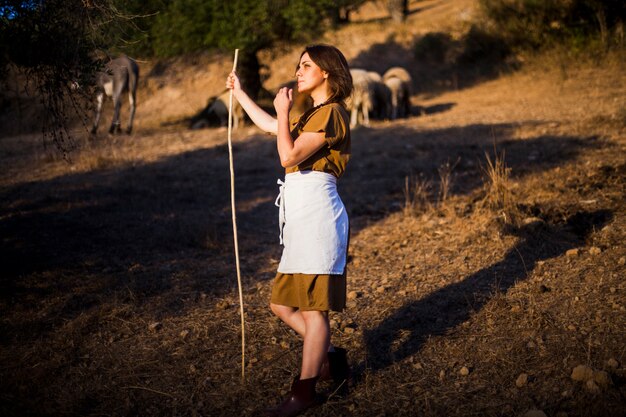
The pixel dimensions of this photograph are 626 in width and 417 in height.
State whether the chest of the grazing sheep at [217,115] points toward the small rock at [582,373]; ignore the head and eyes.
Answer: no

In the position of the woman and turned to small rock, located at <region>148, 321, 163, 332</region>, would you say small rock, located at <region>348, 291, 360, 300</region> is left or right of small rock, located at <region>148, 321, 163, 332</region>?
right

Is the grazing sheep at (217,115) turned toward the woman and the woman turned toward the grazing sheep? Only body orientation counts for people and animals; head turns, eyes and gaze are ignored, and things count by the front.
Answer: no

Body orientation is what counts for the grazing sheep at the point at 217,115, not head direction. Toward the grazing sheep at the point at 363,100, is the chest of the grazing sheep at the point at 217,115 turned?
no

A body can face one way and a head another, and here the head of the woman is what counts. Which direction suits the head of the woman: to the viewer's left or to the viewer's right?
to the viewer's left

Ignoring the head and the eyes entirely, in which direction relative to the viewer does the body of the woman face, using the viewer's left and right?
facing to the left of the viewer

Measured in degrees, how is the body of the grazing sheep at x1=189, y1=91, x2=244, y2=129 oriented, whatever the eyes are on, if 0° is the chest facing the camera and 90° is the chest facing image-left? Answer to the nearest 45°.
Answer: approximately 90°

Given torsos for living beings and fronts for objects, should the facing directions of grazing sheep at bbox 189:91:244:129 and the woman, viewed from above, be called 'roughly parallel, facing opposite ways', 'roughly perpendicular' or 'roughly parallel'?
roughly parallel

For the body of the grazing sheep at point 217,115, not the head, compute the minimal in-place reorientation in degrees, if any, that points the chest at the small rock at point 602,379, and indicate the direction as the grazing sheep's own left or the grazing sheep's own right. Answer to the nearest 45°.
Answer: approximately 90° to the grazing sheep's own left

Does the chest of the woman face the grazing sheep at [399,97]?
no

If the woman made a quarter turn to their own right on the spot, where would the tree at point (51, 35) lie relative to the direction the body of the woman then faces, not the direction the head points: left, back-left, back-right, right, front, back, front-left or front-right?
front-left
